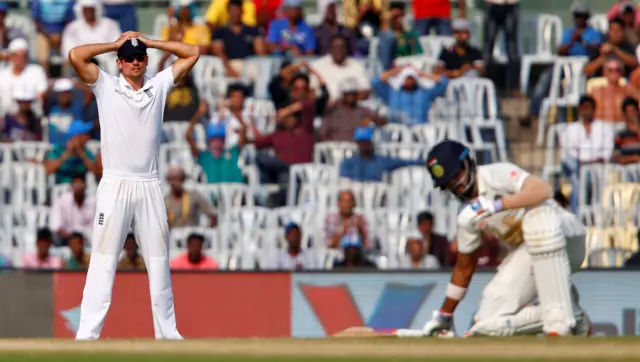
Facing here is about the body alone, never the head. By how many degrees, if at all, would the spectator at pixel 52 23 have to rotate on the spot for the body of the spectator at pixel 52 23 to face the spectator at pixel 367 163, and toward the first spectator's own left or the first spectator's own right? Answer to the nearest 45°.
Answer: approximately 45° to the first spectator's own left

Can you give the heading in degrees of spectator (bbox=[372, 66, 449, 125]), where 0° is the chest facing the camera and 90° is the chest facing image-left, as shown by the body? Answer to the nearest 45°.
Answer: approximately 0°

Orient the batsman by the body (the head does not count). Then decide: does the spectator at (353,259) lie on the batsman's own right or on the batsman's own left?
on the batsman's own right

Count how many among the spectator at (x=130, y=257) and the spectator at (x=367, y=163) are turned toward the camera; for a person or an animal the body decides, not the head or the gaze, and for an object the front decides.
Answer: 2

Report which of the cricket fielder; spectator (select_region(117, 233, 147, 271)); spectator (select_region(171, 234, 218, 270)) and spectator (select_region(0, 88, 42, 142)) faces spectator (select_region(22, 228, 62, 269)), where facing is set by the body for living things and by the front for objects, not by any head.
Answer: spectator (select_region(0, 88, 42, 142))

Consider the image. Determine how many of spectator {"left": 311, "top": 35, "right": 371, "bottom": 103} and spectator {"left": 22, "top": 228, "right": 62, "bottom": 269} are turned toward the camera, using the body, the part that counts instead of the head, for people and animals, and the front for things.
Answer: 2

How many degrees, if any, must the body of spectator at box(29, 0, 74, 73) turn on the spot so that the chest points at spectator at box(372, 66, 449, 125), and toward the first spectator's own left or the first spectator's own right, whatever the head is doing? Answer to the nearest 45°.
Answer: approximately 45° to the first spectator's own left

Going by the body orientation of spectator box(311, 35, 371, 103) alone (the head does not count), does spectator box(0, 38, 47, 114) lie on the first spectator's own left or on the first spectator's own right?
on the first spectator's own right

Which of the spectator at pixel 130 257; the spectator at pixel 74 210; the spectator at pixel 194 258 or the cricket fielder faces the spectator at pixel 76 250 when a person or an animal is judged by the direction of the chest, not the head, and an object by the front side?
the spectator at pixel 74 210
